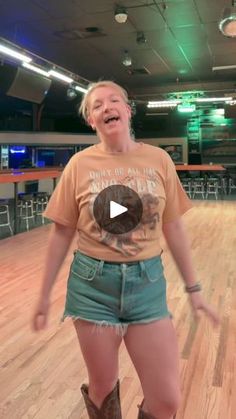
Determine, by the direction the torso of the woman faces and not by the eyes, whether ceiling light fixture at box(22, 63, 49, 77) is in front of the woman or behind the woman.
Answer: behind

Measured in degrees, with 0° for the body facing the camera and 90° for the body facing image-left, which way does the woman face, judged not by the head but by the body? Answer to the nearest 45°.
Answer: approximately 0°

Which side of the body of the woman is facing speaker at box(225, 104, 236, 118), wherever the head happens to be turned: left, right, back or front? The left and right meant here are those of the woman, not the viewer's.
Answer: back

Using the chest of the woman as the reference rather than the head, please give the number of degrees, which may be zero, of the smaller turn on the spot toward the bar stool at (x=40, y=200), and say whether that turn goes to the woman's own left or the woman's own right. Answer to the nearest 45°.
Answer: approximately 180°

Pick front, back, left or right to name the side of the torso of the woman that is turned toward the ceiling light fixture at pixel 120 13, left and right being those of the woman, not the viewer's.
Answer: back

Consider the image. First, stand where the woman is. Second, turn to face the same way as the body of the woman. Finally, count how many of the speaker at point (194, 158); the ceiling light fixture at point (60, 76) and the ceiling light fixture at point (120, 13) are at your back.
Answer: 3

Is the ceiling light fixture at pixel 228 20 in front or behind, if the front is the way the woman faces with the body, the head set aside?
behind

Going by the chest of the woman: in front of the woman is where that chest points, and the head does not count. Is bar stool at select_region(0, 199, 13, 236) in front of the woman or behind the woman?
behind
